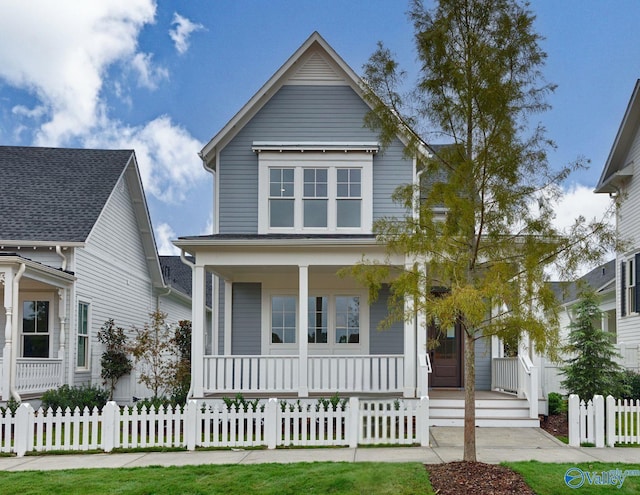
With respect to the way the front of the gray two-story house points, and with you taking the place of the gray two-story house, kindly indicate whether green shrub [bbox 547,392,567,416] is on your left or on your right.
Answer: on your left

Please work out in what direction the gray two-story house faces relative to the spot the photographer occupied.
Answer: facing the viewer

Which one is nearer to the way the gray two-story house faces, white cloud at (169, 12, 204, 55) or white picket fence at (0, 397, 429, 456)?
the white picket fence

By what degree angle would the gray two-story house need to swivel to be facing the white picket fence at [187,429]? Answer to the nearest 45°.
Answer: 0° — it already faces it

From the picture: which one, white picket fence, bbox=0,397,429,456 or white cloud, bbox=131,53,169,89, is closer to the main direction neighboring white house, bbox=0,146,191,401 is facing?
the white picket fence

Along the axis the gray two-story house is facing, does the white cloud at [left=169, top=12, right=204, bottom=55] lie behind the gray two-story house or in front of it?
behind

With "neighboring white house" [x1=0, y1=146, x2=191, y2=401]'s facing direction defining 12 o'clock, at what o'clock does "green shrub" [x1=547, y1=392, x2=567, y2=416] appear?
The green shrub is roughly at 10 o'clock from the neighboring white house.

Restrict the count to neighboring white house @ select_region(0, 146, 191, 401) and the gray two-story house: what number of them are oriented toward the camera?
2

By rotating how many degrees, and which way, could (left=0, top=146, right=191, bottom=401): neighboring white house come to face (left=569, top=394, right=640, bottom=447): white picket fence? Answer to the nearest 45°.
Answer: approximately 45° to its left

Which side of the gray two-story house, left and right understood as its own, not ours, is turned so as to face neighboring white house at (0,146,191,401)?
right

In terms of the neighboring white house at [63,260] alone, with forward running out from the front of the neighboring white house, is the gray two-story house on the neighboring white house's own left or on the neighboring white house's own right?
on the neighboring white house's own left

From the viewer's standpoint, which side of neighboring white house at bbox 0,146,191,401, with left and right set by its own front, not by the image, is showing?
front

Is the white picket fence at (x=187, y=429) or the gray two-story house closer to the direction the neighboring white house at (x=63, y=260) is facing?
the white picket fence
